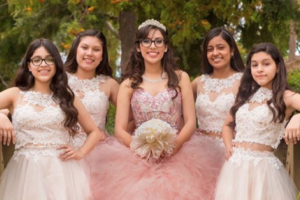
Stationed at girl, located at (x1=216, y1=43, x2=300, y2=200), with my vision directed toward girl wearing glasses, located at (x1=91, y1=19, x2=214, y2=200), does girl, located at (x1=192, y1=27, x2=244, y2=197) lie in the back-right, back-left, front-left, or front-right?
front-right

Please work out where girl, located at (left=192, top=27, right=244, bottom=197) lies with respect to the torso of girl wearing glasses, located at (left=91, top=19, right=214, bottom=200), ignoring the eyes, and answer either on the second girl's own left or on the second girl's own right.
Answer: on the second girl's own left

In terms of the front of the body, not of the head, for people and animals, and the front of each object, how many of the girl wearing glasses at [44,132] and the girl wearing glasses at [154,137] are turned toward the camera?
2

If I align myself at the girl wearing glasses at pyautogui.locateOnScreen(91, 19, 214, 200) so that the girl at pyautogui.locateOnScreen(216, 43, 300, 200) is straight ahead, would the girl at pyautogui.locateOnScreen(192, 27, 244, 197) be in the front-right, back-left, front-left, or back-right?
front-left

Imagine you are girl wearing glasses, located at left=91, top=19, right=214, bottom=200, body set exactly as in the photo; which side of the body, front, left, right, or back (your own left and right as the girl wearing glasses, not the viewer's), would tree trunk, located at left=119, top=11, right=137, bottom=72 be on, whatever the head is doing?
back

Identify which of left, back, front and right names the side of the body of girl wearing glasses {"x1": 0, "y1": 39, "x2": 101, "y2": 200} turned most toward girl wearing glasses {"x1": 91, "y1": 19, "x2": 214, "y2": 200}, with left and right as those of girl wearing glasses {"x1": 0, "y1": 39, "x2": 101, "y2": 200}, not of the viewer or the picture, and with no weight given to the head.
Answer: left

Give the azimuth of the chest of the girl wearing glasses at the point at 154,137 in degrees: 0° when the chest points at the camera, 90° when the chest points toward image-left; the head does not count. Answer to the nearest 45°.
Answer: approximately 0°
